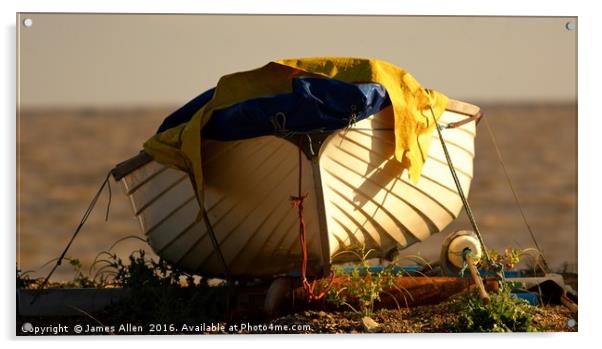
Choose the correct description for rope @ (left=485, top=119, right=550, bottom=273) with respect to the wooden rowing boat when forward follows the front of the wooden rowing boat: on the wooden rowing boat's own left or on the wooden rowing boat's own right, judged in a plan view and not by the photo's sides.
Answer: on the wooden rowing boat's own left

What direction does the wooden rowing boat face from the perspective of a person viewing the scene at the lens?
facing the viewer
